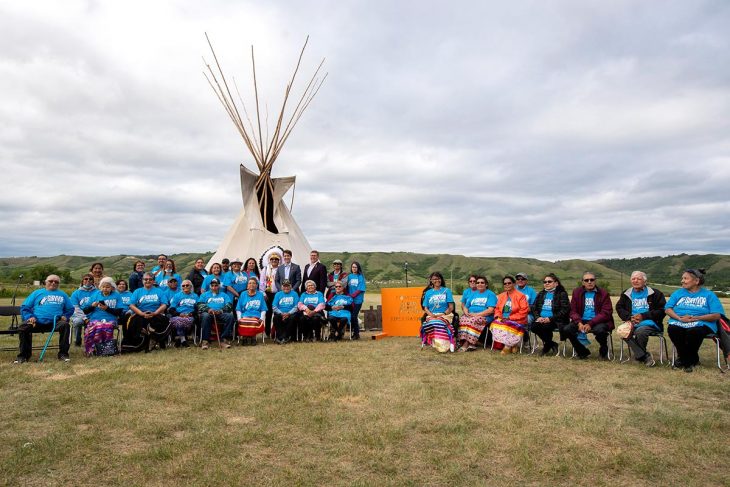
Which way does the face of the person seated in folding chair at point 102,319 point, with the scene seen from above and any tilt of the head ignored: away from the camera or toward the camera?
toward the camera

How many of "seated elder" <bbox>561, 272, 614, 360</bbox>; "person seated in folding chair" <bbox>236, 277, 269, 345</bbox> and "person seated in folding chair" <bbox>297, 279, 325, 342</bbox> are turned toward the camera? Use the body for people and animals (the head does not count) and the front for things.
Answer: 3

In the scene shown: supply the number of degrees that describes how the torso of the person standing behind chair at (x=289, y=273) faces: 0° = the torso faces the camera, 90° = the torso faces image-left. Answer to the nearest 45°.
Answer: approximately 0°

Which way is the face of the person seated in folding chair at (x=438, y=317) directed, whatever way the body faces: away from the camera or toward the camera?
toward the camera

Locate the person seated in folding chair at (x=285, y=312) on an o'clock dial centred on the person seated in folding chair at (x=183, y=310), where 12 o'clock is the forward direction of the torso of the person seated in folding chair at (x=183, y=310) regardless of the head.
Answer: the person seated in folding chair at (x=285, y=312) is roughly at 9 o'clock from the person seated in folding chair at (x=183, y=310).

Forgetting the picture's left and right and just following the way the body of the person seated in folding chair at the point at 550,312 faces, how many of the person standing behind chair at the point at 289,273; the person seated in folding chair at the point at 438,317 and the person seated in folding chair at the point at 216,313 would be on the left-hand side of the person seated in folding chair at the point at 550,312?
0

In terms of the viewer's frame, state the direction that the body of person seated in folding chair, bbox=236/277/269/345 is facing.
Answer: toward the camera

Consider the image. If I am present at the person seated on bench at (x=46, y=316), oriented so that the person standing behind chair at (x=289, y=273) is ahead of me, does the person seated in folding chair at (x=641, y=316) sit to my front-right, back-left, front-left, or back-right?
front-right

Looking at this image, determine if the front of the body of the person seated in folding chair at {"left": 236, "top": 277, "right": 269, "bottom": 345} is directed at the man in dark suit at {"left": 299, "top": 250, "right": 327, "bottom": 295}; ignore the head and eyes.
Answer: no

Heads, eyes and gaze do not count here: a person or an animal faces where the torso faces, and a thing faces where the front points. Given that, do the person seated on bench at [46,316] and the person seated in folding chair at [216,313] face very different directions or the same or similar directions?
same or similar directions

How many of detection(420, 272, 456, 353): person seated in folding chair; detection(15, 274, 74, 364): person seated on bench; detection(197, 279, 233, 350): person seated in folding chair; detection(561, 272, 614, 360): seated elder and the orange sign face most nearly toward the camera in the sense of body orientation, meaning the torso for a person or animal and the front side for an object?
5

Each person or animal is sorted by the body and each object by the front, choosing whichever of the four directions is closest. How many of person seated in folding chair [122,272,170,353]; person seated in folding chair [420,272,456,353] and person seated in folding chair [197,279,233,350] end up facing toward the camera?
3

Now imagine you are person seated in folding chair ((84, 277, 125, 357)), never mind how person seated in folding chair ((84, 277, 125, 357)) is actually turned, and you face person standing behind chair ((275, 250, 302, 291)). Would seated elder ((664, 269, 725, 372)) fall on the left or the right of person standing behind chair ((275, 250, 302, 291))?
right

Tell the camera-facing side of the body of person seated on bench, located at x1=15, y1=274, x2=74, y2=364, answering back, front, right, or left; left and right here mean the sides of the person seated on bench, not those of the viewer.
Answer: front

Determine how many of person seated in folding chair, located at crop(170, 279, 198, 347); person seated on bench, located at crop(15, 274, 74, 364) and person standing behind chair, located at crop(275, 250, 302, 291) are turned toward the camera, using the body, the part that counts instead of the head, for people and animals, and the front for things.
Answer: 3

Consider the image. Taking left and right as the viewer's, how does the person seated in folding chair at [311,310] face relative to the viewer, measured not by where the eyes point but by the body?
facing the viewer
